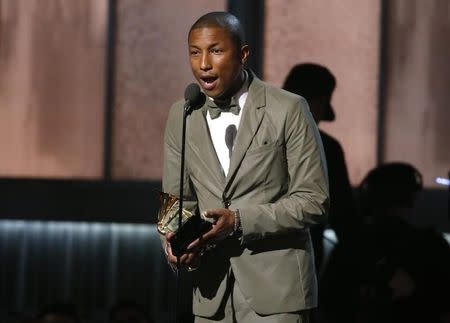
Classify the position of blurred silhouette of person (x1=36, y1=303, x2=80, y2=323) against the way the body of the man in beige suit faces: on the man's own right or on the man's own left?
on the man's own right

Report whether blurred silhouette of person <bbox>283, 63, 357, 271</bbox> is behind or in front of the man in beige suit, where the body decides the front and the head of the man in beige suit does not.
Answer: behind

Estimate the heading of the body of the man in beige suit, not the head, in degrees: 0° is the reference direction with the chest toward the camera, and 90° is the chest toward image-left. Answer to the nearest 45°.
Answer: approximately 45°

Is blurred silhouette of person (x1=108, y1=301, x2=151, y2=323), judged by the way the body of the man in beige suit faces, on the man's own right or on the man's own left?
on the man's own right

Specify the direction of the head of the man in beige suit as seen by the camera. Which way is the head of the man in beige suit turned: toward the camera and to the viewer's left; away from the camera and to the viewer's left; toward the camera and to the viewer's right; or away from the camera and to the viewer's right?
toward the camera and to the viewer's left
